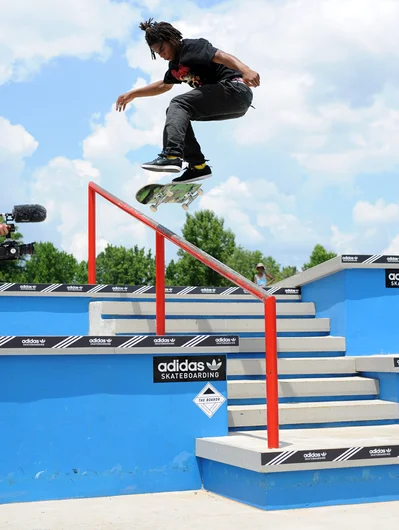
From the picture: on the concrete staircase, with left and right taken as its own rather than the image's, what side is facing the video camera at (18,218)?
right

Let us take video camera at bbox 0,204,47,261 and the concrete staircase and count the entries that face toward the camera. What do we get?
1

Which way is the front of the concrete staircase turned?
toward the camera

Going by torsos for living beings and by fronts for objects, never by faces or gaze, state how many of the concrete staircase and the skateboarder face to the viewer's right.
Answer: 0

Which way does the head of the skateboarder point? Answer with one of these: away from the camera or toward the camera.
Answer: toward the camera

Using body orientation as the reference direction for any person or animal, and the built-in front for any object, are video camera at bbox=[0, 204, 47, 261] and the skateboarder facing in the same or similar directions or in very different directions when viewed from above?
very different directions

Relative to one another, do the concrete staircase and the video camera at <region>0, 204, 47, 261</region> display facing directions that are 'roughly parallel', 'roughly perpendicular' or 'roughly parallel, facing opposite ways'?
roughly perpendicular

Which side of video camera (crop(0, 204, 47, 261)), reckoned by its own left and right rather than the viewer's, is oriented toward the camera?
right

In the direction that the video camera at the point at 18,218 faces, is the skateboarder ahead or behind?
ahead
